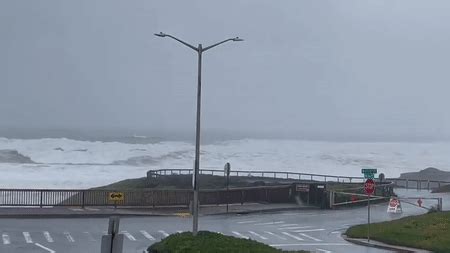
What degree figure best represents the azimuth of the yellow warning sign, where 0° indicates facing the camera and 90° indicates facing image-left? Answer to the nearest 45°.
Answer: approximately 0°
